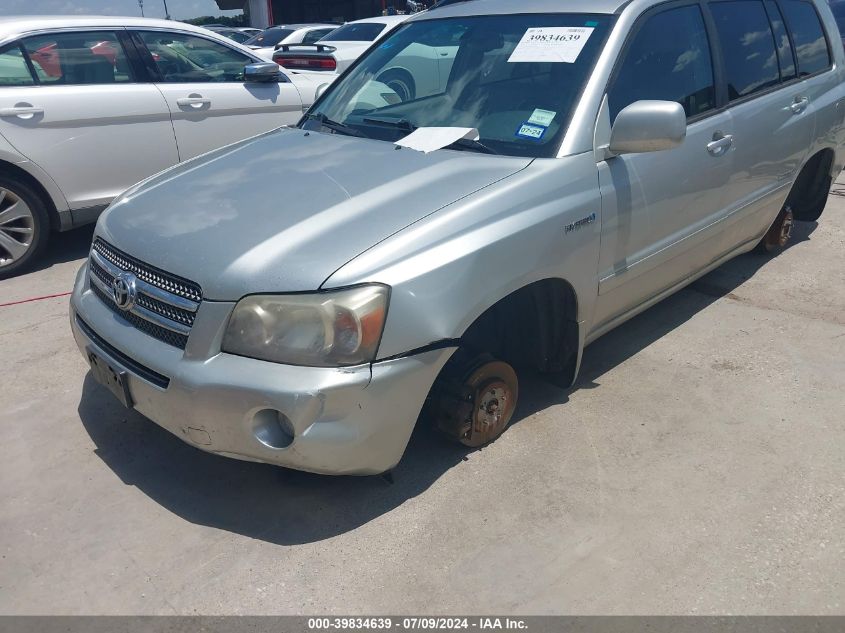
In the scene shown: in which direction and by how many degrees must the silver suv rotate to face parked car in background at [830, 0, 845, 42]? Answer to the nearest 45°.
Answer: approximately 180°

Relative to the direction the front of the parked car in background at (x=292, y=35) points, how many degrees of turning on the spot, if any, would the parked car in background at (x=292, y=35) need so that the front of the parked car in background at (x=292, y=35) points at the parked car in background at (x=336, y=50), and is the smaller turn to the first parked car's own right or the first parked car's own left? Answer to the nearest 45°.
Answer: approximately 135° to the first parked car's own right

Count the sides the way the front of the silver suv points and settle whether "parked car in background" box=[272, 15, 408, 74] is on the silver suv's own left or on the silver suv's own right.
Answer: on the silver suv's own right

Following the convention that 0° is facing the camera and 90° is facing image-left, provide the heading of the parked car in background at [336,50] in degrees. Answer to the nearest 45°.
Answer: approximately 225°

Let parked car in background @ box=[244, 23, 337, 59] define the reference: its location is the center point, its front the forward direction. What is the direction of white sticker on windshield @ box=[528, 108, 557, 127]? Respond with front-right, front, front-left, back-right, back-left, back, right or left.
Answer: back-right

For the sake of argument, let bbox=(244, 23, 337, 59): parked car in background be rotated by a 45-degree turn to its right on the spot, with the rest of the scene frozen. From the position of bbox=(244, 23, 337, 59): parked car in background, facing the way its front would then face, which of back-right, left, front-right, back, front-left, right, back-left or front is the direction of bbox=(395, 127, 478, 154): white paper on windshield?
right

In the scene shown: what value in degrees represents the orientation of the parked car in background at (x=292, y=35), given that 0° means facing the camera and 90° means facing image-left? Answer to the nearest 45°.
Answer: approximately 225°

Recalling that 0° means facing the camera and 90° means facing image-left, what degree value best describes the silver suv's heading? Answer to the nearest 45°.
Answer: approximately 45°

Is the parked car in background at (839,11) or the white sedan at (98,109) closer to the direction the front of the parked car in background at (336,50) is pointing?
the parked car in background

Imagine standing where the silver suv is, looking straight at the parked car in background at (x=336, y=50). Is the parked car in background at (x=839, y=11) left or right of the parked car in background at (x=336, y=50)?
right

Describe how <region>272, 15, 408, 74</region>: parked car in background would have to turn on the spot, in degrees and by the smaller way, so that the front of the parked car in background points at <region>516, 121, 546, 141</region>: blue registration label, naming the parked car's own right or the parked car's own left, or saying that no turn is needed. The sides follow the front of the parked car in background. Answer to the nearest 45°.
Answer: approximately 135° to the parked car's own right

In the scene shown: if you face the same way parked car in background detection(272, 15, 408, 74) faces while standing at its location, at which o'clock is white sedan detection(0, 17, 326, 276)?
The white sedan is roughly at 5 o'clock from the parked car in background.

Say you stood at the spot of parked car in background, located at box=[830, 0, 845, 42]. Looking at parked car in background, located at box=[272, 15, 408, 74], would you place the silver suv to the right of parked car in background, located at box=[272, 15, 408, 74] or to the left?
left

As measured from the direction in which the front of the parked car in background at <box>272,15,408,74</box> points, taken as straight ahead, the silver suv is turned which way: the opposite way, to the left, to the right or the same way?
the opposite way

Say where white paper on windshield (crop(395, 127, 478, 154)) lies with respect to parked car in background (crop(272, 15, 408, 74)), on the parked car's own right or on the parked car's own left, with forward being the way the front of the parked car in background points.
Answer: on the parked car's own right

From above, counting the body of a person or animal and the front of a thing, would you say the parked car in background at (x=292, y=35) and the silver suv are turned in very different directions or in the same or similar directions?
very different directions

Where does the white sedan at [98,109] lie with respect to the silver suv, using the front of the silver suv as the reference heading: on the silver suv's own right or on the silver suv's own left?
on the silver suv's own right

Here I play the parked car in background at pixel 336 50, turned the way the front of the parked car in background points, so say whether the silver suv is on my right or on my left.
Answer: on my right
